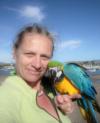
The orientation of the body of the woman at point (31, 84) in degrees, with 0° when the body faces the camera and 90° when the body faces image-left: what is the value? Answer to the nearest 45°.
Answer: approximately 315°

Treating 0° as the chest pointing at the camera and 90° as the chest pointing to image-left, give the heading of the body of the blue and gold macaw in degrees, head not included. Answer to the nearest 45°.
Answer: approximately 45°
